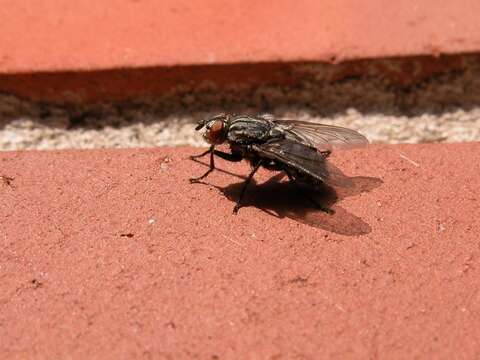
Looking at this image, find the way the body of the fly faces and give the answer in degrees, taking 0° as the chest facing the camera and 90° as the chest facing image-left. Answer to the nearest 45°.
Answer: approximately 90°
